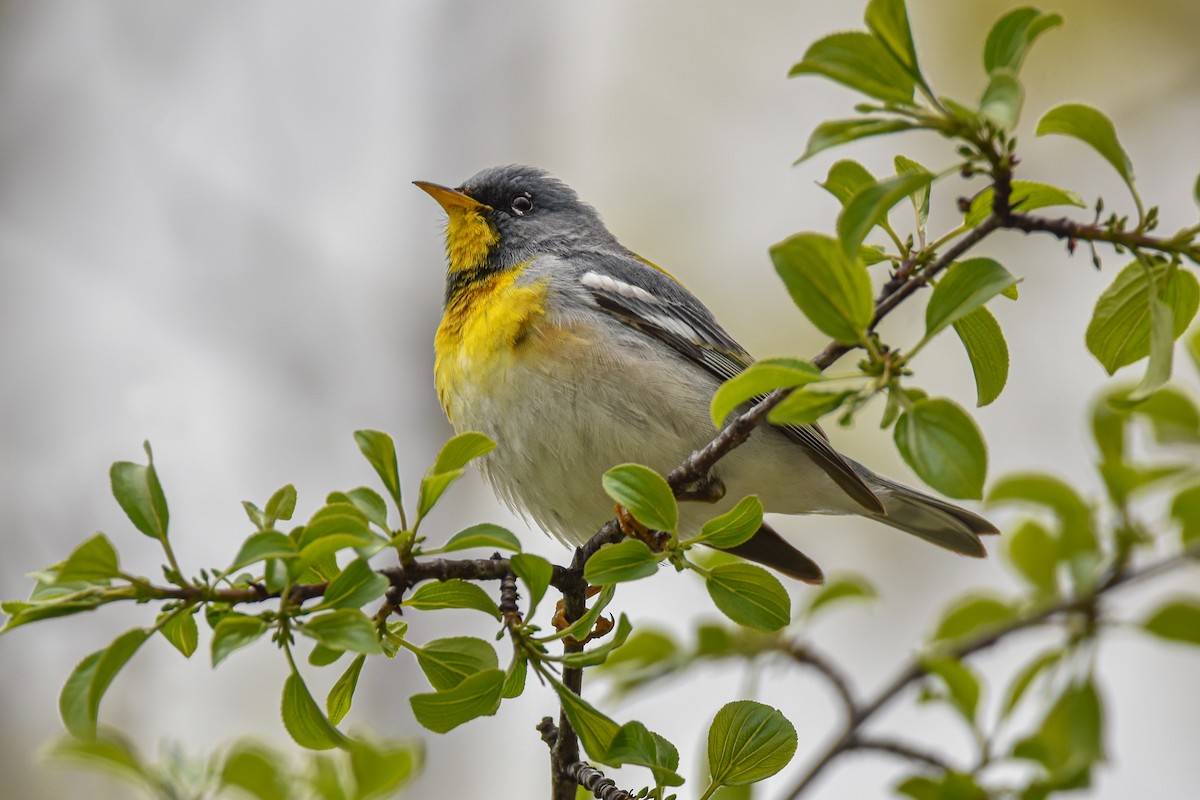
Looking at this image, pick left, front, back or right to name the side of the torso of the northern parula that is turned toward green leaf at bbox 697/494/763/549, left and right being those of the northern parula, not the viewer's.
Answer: left

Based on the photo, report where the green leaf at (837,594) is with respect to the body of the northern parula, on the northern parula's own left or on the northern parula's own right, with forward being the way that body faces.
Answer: on the northern parula's own left

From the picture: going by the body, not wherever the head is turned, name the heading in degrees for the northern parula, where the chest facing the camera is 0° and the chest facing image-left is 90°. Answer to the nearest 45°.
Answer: approximately 90°

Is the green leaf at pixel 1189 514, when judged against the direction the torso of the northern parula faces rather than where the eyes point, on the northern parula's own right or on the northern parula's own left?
on the northern parula's own left

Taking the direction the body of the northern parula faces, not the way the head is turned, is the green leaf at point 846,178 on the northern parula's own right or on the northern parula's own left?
on the northern parula's own left
